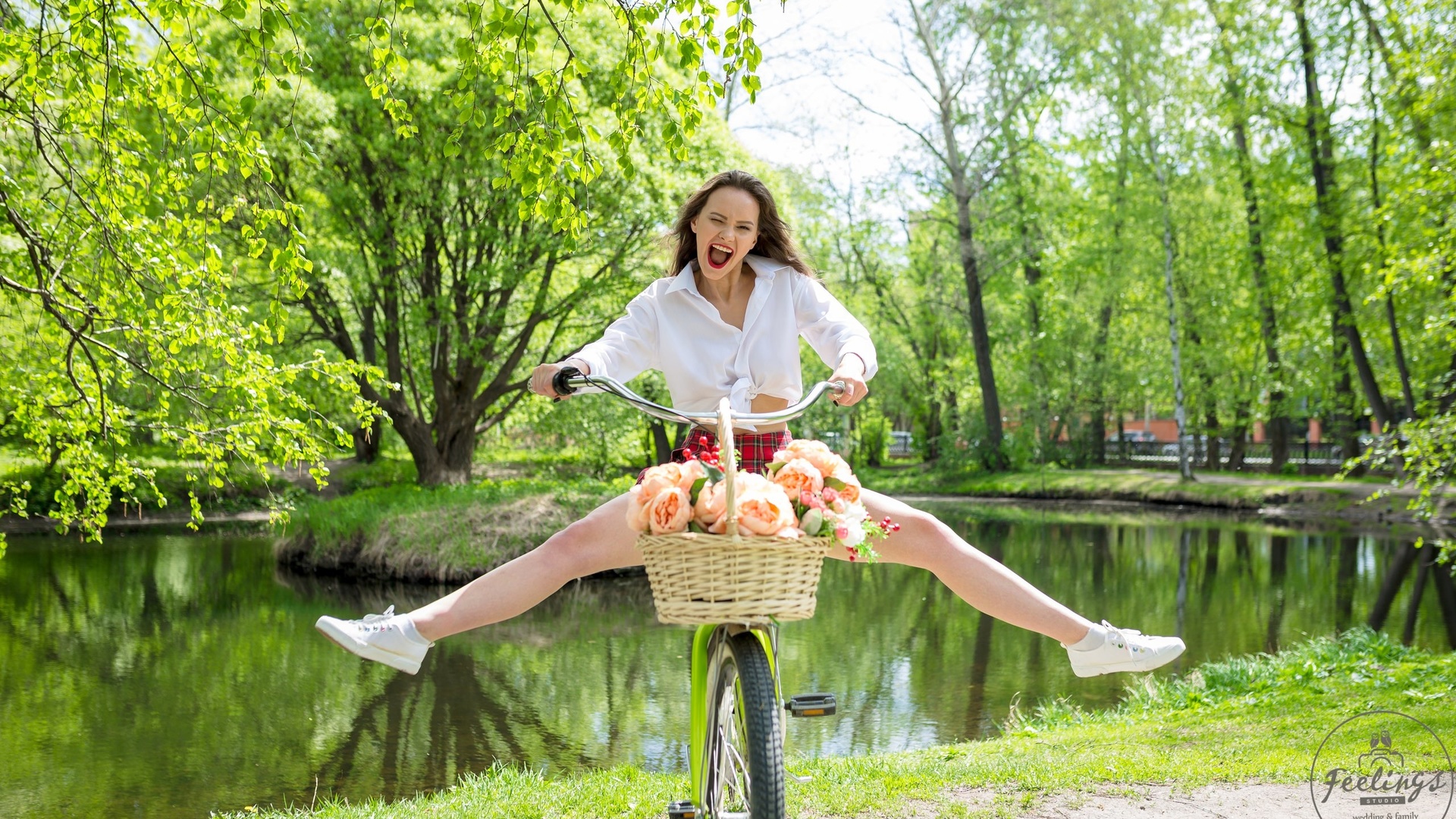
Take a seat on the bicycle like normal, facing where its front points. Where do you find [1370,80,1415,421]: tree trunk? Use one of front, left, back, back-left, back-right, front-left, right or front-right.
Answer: back-left

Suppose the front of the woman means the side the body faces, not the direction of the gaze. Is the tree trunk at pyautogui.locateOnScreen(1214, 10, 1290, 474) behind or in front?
behind

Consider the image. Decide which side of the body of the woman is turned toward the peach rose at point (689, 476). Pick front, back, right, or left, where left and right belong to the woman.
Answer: front

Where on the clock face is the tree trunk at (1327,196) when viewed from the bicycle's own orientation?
The tree trunk is roughly at 7 o'clock from the bicycle.

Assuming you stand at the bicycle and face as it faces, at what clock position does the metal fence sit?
The metal fence is roughly at 7 o'clock from the bicycle.

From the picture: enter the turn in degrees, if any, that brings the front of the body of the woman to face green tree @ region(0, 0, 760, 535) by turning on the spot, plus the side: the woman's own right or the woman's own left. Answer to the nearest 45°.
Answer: approximately 135° to the woman's own right

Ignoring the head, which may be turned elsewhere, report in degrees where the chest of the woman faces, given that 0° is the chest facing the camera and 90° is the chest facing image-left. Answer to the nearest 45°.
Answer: approximately 0°

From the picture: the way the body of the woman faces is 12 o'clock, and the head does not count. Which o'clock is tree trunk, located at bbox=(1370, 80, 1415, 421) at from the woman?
The tree trunk is roughly at 7 o'clock from the woman.

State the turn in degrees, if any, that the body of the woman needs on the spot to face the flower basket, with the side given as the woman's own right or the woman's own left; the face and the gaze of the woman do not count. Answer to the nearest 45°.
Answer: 0° — they already face it

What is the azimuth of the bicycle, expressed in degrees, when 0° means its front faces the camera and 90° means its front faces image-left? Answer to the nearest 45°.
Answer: approximately 0°
